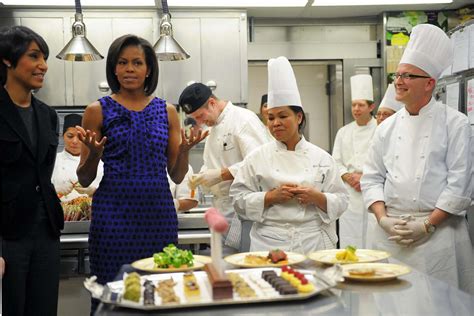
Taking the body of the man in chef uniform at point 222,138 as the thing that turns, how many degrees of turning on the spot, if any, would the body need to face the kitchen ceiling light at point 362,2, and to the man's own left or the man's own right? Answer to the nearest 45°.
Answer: approximately 180°

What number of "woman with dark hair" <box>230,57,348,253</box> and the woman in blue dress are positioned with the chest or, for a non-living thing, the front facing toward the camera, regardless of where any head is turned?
2

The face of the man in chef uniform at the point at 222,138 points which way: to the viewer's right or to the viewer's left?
to the viewer's left

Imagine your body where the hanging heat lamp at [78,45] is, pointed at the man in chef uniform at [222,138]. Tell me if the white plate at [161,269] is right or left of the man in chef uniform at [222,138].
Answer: right

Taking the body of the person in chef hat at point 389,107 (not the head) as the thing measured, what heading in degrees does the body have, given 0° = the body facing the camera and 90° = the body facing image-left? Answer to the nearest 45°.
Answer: approximately 45°

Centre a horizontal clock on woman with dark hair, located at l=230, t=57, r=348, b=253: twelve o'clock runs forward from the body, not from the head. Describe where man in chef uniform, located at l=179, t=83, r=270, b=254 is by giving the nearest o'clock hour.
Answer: The man in chef uniform is roughly at 5 o'clock from the woman with dark hair.

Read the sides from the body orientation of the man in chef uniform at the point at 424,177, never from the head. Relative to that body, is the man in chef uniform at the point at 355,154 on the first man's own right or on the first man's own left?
on the first man's own right
